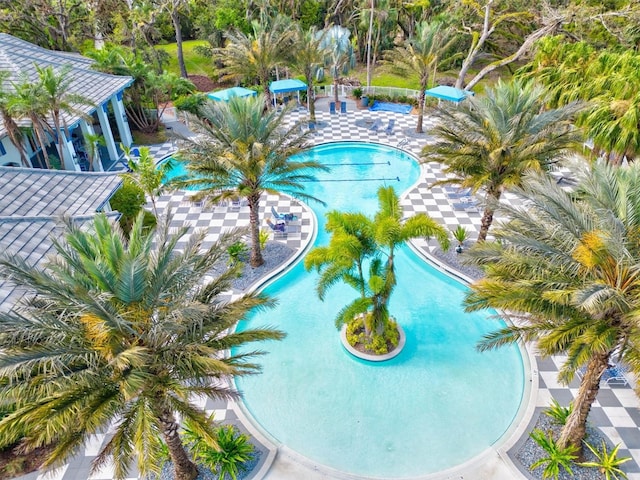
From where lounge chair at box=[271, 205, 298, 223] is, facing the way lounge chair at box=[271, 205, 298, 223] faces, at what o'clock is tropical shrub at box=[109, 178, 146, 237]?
The tropical shrub is roughly at 6 o'clock from the lounge chair.

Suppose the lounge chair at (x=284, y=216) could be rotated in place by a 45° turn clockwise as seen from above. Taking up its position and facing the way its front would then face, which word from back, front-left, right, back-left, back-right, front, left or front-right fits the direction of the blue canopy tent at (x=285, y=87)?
back-left

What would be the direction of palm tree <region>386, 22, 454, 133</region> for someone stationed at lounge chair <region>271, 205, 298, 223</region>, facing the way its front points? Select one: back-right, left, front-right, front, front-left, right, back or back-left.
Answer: front-left

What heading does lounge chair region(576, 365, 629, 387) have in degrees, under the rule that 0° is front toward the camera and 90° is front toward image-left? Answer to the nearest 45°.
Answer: approximately 90°

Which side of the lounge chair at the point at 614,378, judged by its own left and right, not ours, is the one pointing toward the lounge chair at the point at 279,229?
front

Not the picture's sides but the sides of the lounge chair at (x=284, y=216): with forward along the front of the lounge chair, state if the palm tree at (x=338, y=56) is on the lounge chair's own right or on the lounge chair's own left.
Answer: on the lounge chair's own left

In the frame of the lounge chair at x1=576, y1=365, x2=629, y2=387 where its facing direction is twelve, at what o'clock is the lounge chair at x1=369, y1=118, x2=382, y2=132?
the lounge chair at x1=369, y1=118, x2=382, y2=132 is roughly at 1 o'clock from the lounge chair at x1=576, y1=365, x2=629, y2=387.

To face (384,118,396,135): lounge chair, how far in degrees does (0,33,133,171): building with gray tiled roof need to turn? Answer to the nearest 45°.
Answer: approximately 45° to its left

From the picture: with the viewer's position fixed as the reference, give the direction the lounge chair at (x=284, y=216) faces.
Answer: facing to the right of the viewer

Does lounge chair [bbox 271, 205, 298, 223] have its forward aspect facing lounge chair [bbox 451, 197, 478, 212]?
yes

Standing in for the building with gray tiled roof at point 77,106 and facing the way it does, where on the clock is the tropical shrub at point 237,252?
The tropical shrub is roughly at 1 o'clock from the building with gray tiled roof.

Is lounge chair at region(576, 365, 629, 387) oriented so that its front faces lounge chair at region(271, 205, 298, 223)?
yes
